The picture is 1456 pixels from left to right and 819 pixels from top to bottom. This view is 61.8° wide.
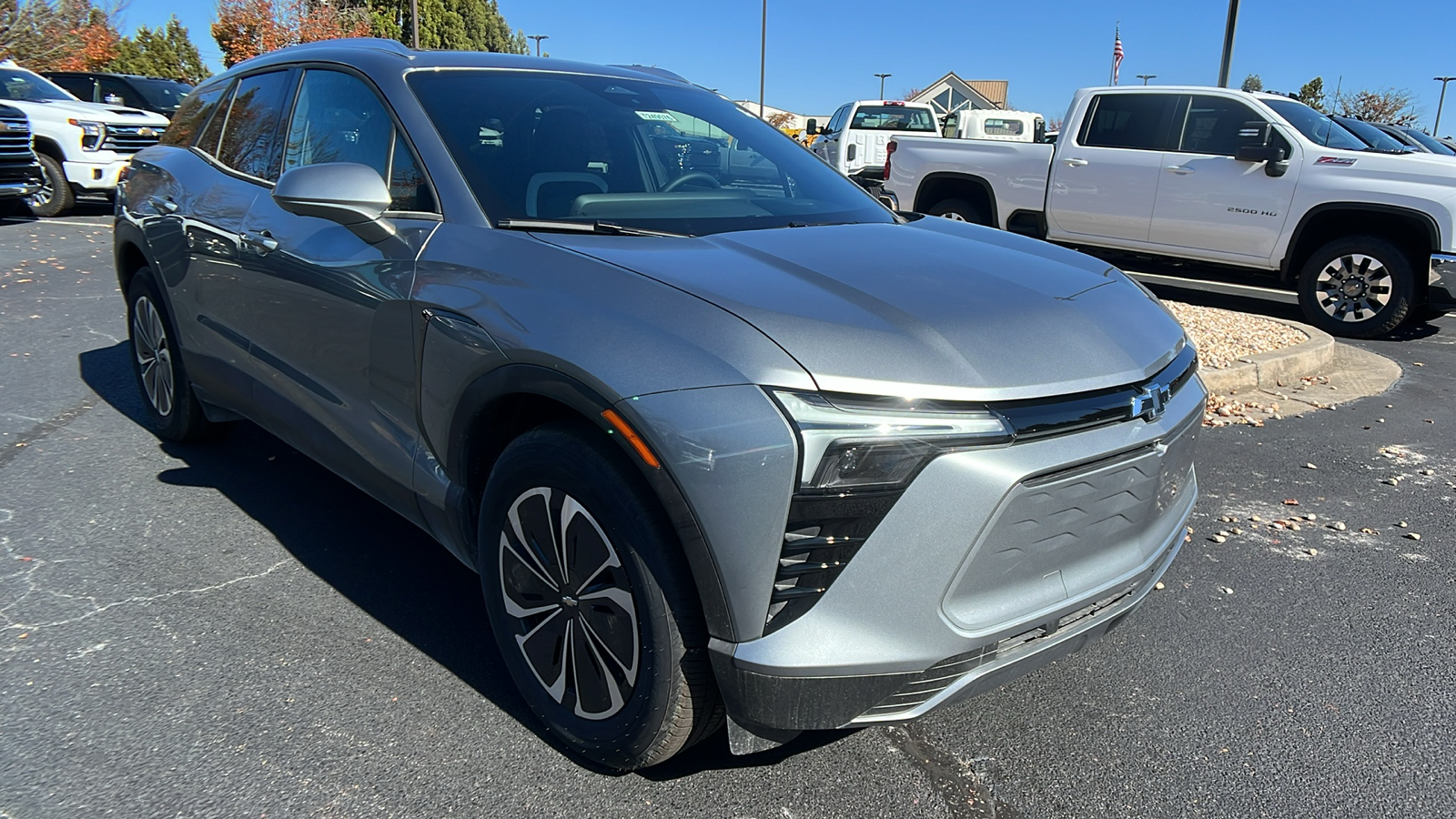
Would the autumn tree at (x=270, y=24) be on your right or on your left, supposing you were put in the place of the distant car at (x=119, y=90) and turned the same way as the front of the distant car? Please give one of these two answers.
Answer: on your left

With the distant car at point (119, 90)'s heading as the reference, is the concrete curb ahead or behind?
ahead

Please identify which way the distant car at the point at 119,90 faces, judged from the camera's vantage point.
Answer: facing the viewer and to the right of the viewer

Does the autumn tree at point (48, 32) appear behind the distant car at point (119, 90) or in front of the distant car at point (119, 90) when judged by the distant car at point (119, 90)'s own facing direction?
behind

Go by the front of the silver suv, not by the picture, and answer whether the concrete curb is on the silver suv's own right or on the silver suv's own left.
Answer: on the silver suv's own left

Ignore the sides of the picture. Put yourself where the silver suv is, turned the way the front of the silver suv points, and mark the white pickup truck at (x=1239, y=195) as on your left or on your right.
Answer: on your left

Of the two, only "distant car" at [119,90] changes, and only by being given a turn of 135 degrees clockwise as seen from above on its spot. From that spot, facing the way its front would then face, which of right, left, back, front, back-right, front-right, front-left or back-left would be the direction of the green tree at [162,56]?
right

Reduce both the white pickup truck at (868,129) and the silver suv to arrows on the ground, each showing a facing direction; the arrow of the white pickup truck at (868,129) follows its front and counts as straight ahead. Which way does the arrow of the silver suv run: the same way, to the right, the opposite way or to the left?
the opposite way

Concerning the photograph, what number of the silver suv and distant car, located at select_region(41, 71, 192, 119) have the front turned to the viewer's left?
0

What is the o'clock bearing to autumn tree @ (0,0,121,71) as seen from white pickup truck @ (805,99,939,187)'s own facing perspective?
The autumn tree is roughly at 11 o'clock from the white pickup truck.

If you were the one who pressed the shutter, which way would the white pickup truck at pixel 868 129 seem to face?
facing away from the viewer and to the left of the viewer

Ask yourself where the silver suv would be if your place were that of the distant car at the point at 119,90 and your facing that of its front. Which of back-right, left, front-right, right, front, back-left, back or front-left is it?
front-right

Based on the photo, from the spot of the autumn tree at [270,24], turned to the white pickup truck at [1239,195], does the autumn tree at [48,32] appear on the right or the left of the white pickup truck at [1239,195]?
right

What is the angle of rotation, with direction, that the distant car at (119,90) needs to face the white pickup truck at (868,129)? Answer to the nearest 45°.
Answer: approximately 45° to its left
